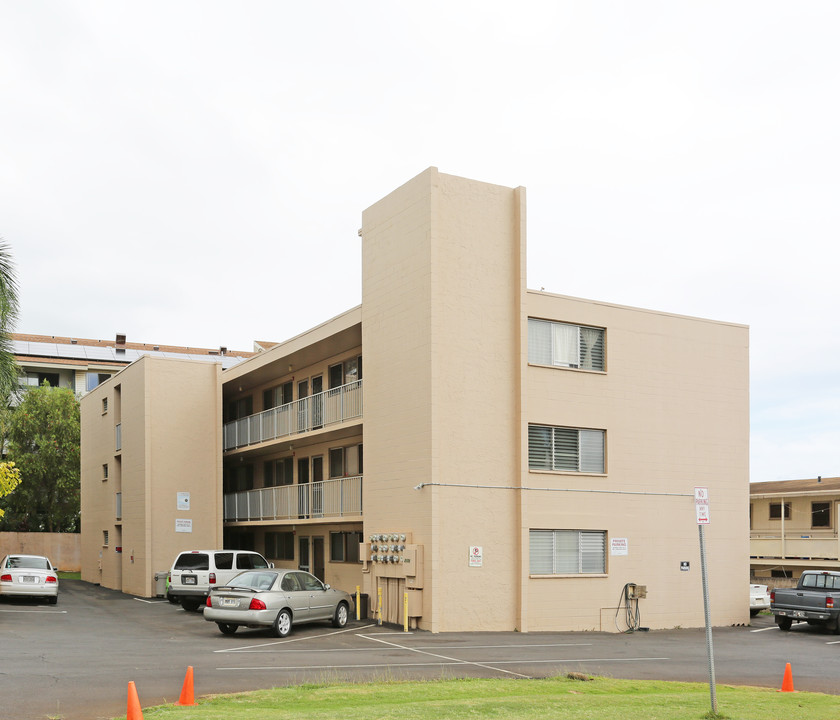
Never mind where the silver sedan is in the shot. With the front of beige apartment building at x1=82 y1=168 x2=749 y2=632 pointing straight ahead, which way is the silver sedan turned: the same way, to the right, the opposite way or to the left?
the opposite way

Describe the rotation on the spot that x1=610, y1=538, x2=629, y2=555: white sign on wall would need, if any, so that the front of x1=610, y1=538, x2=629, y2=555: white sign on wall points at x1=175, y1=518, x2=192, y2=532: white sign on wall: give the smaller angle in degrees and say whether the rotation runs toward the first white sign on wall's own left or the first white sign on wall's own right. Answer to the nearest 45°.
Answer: approximately 135° to the first white sign on wall's own right

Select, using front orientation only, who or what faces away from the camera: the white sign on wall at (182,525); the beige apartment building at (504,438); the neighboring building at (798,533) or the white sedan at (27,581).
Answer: the white sedan

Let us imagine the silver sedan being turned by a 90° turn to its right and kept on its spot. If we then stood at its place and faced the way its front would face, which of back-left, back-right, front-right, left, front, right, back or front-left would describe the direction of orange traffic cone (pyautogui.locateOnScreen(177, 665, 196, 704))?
front-right

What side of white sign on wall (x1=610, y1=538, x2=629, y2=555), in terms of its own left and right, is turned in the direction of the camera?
front

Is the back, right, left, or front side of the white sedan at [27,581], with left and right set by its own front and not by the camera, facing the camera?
back

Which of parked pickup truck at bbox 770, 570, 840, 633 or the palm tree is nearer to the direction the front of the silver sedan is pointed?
the parked pickup truck

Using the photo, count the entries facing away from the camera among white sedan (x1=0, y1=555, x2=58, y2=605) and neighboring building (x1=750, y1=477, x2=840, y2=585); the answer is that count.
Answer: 1
